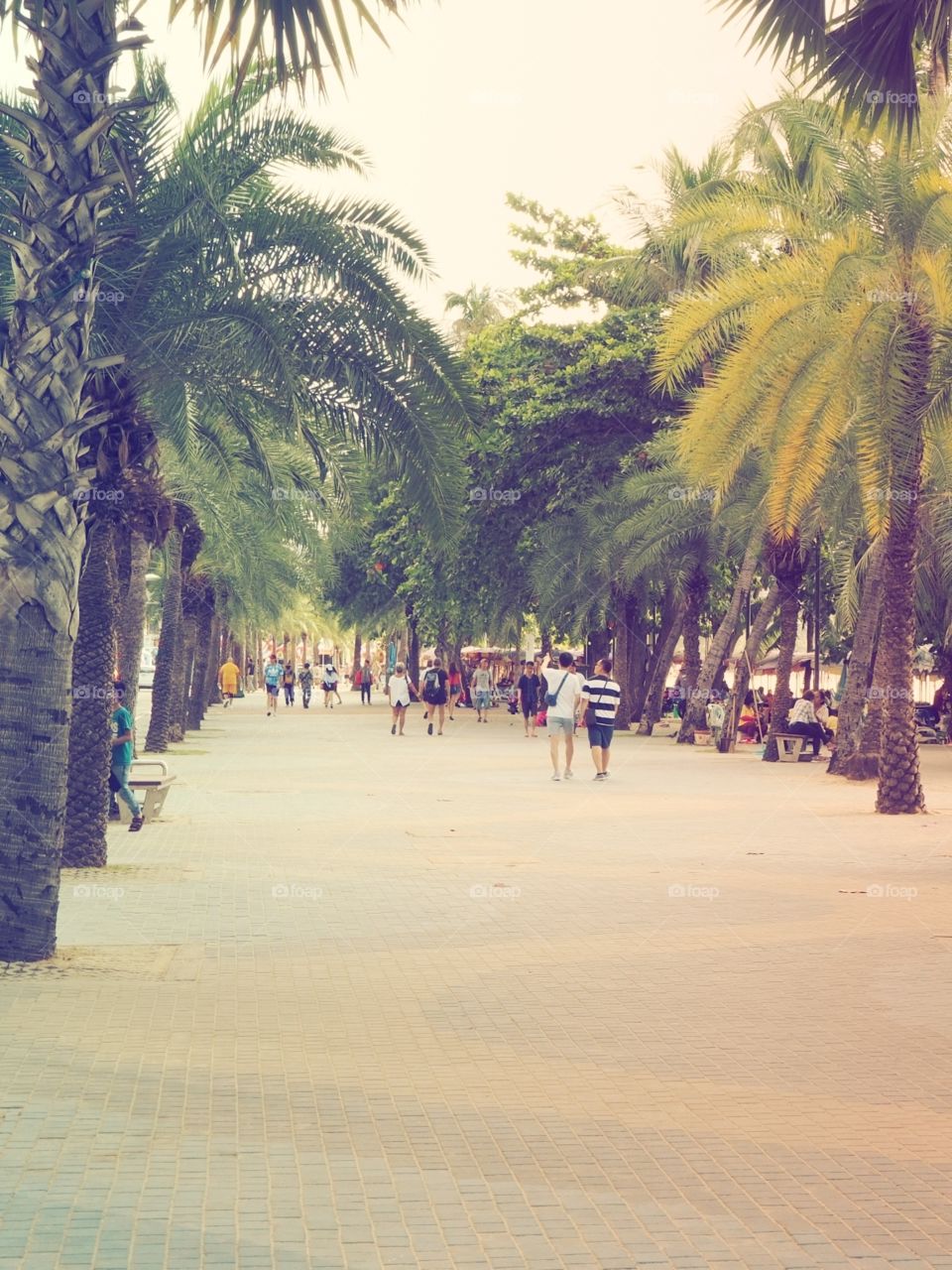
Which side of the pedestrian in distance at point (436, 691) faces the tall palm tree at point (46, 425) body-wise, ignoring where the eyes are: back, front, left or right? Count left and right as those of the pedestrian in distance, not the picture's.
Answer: back

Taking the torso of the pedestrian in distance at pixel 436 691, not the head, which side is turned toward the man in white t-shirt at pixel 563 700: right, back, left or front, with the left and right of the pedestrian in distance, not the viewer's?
back

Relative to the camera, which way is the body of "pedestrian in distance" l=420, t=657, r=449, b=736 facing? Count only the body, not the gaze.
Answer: away from the camera

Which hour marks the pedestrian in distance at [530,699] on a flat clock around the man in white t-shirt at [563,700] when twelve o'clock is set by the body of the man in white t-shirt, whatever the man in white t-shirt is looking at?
The pedestrian in distance is roughly at 12 o'clock from the man in white t-shirt.

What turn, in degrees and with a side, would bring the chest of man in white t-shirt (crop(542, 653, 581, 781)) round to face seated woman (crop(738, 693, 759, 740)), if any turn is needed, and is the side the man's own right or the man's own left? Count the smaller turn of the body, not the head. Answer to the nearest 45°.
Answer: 0° — they already face them

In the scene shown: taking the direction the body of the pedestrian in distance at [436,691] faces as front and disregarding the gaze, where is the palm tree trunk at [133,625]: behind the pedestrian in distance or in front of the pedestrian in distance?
behind

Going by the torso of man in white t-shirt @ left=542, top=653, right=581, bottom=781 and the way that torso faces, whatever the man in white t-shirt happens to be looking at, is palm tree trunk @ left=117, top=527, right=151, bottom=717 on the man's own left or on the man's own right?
on the man's own left

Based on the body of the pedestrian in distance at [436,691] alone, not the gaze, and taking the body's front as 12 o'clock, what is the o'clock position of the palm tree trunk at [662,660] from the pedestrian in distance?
The palm tree trunk is roughly at 2 o'clock from the pedestrian in distance.

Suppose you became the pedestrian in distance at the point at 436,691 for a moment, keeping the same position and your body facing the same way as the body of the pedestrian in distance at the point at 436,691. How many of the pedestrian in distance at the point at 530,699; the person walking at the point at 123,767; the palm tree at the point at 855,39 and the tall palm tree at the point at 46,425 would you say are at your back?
3

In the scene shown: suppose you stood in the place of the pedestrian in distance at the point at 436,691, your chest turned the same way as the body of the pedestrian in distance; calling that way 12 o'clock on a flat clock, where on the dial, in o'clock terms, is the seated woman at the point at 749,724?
The seated woman is roughly at 3 o'clock from the pedestrian in distance.

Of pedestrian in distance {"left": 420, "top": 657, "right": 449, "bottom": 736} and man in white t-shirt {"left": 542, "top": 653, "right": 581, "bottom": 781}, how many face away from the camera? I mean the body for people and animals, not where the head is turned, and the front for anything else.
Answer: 2

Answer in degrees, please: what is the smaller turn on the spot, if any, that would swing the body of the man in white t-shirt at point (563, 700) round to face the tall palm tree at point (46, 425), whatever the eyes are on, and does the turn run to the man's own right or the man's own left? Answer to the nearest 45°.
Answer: approximately 180°

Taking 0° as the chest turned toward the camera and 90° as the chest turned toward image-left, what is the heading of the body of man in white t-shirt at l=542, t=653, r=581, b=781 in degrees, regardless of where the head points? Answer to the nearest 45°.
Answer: approximately 180°
